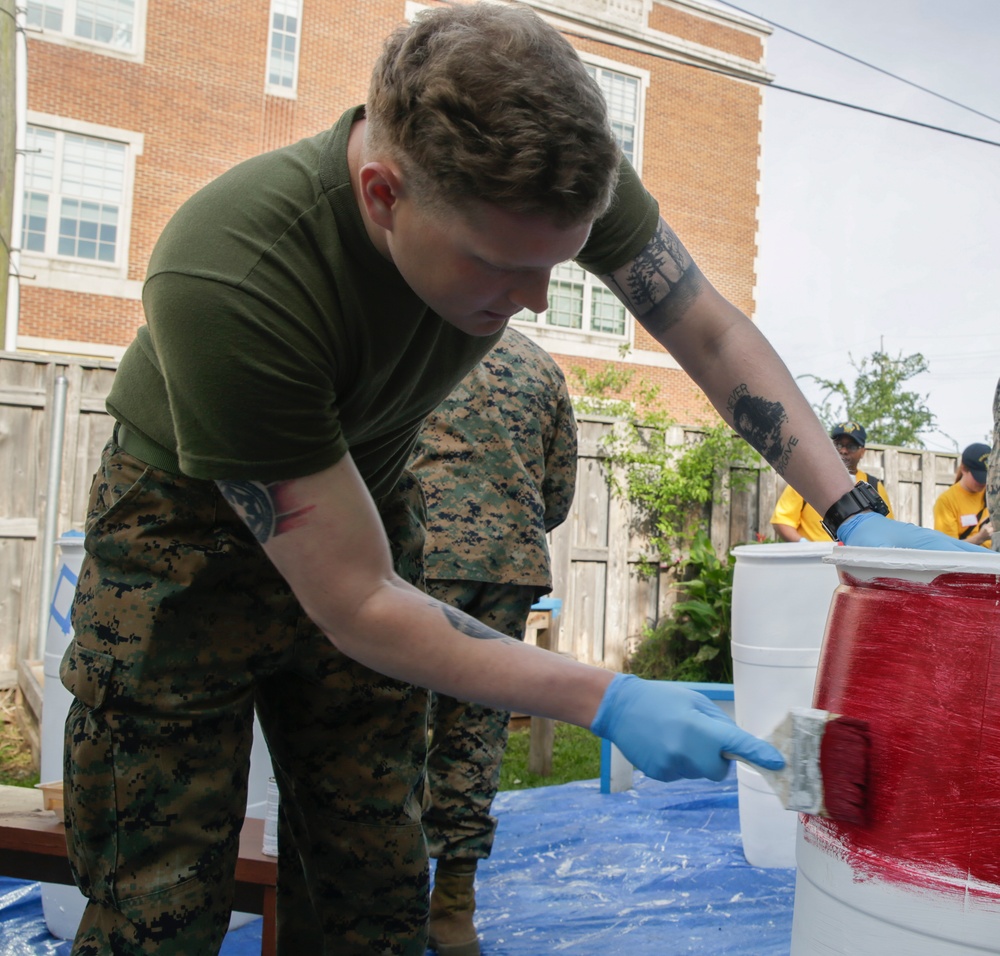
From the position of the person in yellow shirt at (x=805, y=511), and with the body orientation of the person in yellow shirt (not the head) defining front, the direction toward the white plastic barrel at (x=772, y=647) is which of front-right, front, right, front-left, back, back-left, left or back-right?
front

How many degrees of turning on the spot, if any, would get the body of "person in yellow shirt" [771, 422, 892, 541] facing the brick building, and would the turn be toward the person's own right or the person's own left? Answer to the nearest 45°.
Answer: approximately 135° to the person's own right

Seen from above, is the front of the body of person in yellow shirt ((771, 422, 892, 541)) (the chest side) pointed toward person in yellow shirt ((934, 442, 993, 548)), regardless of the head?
no

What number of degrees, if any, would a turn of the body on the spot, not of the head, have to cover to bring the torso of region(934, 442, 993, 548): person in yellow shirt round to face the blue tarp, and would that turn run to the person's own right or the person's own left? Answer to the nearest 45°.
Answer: approximately 45° to the person's own right

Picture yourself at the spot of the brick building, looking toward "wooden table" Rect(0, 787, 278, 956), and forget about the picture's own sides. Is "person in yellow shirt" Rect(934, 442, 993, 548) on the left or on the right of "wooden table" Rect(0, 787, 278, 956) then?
left

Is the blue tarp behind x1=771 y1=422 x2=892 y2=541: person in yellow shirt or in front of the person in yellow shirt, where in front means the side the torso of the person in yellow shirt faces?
in front

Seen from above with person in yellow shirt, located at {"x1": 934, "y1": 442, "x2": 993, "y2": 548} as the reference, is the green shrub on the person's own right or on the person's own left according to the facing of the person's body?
on the person's own right

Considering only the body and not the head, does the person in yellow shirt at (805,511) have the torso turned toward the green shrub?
no

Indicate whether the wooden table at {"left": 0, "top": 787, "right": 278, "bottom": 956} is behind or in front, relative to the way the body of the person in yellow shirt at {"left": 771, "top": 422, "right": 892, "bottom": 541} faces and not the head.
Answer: in front

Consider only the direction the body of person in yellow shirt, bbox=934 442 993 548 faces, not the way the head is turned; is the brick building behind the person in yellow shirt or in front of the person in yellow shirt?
behind

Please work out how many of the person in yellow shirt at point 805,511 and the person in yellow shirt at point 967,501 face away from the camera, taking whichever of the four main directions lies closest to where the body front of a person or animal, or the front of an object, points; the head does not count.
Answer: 0

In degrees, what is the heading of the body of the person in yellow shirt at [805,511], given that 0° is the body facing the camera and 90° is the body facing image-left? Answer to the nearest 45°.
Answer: approximately 0°

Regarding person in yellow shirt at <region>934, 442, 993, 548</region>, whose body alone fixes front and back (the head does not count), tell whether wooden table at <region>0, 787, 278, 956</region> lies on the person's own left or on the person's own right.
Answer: on the person's own right
